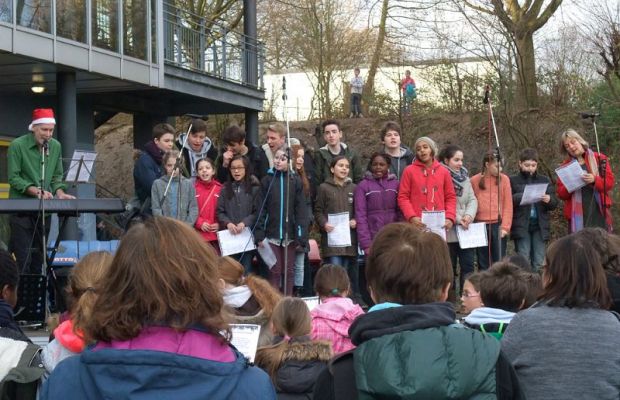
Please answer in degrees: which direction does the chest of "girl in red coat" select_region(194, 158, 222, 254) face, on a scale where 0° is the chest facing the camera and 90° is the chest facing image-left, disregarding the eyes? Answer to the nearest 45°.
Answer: approximately 0°

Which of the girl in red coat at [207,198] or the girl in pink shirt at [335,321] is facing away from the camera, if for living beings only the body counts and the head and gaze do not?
the girl in pink shirt

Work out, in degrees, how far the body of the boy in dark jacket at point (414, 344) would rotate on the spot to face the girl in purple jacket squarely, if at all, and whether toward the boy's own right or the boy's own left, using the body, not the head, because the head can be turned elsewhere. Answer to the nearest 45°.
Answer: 0° — they already face them

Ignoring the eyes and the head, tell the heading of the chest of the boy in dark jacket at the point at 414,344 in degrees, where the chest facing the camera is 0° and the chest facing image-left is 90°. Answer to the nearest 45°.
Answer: approximately 180°

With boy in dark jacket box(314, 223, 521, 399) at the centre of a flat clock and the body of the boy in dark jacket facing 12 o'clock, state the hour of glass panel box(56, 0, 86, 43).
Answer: The glass panel is roughly at 11 o'clock from the boy in dark jacket.

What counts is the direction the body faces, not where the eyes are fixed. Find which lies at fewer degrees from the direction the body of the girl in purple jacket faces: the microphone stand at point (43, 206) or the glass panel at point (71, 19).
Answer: the microphone stand

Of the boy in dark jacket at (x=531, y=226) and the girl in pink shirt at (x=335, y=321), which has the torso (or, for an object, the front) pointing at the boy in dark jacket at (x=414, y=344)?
the boy in dark jacket at (x=531, y=226)

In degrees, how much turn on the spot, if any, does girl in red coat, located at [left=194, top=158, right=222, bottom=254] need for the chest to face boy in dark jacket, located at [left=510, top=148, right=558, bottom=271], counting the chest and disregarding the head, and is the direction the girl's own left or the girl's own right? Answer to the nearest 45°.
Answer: approximately 90° to the girl's own left

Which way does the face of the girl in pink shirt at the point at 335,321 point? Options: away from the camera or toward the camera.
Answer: away from the camera

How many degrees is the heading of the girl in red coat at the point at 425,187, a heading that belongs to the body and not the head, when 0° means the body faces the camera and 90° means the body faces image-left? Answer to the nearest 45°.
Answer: approximately 0°

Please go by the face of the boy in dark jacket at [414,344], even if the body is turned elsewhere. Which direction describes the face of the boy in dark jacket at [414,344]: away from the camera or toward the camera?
away from the camera

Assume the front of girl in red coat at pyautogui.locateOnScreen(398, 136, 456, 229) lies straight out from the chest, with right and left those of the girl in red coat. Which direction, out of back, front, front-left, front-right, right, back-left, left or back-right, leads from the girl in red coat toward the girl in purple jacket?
right

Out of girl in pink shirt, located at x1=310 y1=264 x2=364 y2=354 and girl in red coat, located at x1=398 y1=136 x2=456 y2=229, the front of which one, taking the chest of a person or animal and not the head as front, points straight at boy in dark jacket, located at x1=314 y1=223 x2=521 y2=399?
the girl in red coat

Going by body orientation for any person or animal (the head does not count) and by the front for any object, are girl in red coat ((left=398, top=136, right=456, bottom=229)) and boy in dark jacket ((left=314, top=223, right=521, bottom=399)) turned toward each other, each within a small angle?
yes

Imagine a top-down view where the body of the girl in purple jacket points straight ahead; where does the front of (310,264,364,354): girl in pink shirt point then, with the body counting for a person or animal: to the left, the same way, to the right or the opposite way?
the opposite way

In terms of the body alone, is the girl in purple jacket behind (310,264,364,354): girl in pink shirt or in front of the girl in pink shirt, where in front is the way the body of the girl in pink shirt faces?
in front
